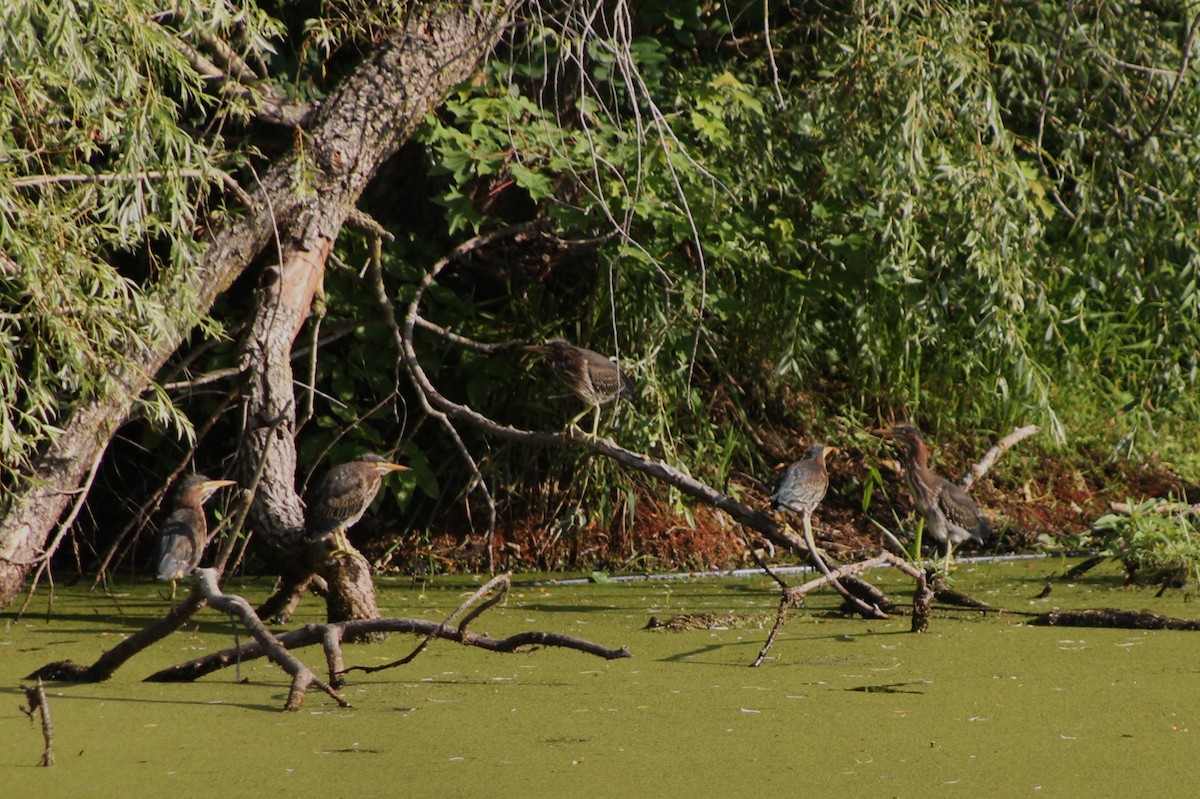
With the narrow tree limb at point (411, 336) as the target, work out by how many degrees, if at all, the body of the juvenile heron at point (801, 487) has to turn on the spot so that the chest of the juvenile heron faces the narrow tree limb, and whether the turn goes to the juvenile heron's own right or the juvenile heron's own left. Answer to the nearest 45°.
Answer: approximately 180°

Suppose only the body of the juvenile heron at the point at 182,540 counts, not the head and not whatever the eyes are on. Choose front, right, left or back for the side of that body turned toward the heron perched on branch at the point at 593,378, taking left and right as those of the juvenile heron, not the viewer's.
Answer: front

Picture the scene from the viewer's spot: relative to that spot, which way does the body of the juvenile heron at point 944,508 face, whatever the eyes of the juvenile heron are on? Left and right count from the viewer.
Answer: facing to the left of the viewer

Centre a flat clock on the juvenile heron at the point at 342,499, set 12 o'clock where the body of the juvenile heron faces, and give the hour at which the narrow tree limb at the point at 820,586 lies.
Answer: The narrow tree limb is roughly at 1 o'clock from the juvenile heron.

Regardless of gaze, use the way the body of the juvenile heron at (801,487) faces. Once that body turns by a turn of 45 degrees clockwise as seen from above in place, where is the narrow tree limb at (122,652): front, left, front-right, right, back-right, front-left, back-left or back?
right

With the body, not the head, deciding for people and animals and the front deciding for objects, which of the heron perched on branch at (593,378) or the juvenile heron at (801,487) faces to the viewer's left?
the heron perched on branch

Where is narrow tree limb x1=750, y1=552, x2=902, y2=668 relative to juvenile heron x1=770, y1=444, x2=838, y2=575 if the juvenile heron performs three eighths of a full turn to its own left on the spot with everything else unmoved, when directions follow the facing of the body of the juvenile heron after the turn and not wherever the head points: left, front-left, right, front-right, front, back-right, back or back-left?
back-left

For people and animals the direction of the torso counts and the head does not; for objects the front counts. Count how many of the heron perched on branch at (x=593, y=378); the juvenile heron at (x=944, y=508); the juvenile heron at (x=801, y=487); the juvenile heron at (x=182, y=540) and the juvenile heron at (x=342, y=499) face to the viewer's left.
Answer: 2

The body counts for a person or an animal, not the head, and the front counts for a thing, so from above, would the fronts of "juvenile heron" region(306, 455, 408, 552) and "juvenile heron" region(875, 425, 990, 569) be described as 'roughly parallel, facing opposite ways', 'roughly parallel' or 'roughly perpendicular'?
roughly parallel, facing opposite ways

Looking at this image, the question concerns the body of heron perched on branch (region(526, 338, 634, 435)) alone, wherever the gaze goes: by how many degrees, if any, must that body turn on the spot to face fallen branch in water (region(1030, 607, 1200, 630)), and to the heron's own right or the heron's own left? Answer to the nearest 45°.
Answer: approximately 135° to the heron's own left

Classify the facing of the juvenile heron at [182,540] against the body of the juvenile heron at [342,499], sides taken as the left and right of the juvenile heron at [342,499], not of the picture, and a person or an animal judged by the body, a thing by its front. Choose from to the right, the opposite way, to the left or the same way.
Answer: the same way

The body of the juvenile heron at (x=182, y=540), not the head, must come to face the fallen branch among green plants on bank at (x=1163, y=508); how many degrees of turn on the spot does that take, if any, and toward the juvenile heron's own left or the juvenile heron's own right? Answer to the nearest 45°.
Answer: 0° — it already faces it

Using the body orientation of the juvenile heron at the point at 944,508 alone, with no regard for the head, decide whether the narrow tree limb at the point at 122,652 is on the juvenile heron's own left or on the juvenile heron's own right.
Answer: on the juvenile heron's own left

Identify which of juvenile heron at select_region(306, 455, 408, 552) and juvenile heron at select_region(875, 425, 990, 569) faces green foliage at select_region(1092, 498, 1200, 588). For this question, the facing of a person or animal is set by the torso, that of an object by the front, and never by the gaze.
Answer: juvenile heron at select_region(306, 455, 408, 552)

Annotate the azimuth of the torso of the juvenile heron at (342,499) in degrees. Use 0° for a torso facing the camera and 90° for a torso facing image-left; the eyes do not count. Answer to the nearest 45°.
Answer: approximately 270°

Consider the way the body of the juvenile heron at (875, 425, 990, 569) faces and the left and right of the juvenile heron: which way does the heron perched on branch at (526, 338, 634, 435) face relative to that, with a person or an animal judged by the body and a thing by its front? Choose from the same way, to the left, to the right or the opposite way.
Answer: the same way

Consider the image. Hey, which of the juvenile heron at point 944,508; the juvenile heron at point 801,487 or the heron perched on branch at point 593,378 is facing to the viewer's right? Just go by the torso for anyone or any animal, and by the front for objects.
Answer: the juvenile heron at point 801,487

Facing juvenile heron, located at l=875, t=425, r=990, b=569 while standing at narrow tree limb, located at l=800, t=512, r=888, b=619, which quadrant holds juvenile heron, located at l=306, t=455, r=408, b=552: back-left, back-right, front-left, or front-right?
back-left

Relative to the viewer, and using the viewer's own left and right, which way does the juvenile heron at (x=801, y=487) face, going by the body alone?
facing to the right of the viewer

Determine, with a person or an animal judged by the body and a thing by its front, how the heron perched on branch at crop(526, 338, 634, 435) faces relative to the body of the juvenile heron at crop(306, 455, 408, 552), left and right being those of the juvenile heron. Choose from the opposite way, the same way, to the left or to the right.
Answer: the opposite way

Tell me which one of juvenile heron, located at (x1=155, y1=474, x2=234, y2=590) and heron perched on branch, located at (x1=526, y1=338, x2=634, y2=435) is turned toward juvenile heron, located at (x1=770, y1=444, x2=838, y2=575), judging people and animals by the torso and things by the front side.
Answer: juvenile heron, located at (x1=155, y1=474, x2=234, y2=590)
